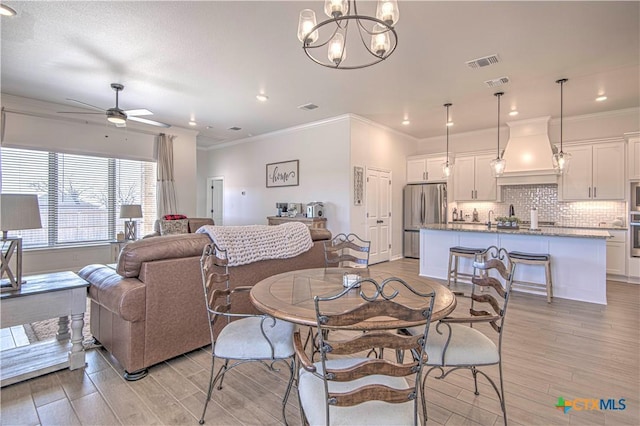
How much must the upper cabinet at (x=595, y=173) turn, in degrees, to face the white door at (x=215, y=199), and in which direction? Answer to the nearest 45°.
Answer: approximately 90° to its right

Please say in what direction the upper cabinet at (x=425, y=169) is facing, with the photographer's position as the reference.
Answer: facing the viewer

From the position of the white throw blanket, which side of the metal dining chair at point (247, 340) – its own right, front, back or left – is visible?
left

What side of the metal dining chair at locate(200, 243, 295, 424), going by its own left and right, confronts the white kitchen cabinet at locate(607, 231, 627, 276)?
front

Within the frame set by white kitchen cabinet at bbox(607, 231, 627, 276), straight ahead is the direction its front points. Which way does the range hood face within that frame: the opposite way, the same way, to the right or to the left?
the same way

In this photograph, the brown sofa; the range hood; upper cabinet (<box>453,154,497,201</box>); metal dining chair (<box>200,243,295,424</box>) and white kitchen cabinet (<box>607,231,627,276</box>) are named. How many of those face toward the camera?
3

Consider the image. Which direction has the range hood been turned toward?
toward the camera

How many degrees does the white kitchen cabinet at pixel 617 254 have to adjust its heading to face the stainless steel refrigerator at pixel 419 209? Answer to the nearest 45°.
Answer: approximately 90° to its right

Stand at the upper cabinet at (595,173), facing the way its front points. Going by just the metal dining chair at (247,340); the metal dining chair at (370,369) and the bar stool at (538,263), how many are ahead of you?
3

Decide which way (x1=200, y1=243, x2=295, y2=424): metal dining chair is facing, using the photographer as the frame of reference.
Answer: facing to the right of the viewer

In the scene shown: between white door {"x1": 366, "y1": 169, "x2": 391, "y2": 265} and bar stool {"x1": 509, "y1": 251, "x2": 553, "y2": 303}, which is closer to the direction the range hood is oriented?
the bar stool

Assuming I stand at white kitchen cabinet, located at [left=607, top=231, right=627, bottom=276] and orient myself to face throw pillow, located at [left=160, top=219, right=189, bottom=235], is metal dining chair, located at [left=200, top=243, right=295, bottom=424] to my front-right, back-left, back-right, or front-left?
front-left

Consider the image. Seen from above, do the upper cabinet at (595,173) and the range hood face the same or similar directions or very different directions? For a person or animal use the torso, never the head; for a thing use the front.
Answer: same or similar directions

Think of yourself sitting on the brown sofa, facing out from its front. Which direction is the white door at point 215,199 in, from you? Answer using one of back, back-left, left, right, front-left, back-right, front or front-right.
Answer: front-right

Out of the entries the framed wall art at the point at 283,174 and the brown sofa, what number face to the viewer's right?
0

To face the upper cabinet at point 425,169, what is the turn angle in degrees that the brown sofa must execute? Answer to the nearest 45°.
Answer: approximately 90° to its right

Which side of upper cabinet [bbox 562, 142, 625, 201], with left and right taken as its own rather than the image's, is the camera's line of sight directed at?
front

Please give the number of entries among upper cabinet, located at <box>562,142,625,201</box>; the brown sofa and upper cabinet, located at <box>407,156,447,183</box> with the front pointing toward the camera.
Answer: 2

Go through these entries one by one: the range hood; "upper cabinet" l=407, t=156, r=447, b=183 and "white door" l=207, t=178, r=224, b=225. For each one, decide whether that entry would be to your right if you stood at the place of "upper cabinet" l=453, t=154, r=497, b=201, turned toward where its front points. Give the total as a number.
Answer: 2
